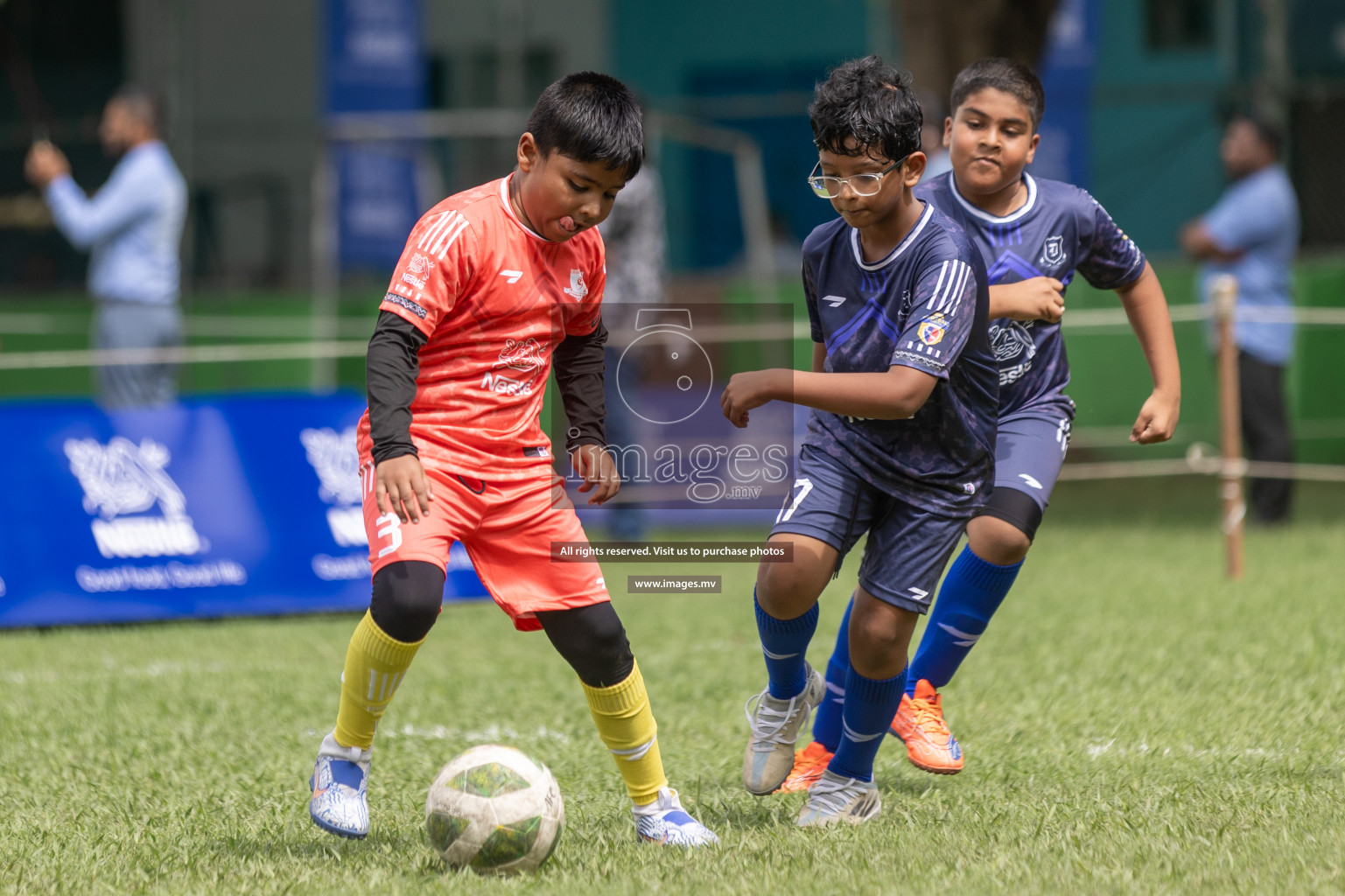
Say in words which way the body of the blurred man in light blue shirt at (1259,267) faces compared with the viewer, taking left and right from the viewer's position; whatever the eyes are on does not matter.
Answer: facing to the left of the viewer

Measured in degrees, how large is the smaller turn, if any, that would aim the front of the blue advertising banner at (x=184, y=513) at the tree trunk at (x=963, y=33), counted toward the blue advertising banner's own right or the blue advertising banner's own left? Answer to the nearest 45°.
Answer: approximately 135° to the blue advertising banner's own left

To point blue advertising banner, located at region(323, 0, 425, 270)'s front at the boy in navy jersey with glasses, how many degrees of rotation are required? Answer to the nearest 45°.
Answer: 0° — it already faces them

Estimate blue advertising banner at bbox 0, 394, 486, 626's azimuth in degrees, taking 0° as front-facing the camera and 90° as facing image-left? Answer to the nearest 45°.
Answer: approximately 0°

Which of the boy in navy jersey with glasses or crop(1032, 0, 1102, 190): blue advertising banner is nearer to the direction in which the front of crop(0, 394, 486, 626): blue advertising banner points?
the boy in navy jersey with glasses

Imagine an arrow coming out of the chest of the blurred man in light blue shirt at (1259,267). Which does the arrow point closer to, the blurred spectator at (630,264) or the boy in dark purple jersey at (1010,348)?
the blurred spectator

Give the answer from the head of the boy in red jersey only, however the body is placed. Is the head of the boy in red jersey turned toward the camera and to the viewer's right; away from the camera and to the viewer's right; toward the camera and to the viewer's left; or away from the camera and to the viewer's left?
toward the camera and to the viewer's right

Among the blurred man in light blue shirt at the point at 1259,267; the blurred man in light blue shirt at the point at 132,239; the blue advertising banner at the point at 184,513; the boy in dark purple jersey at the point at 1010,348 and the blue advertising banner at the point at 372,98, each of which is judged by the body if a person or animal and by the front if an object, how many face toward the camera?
3

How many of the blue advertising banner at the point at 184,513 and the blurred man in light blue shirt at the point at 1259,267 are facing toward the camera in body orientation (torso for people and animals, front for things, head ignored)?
1

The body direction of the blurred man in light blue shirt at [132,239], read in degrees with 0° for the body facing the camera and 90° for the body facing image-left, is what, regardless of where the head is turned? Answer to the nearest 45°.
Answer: approximately 90°

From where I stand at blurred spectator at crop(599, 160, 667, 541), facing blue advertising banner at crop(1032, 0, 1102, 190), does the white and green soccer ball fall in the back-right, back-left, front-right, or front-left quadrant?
back-right
